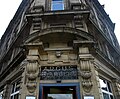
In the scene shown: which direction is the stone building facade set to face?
toward the camera
